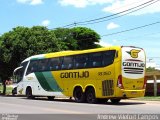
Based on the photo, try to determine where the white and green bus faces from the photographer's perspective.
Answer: facing away from the viewer and to the left of the viewer
